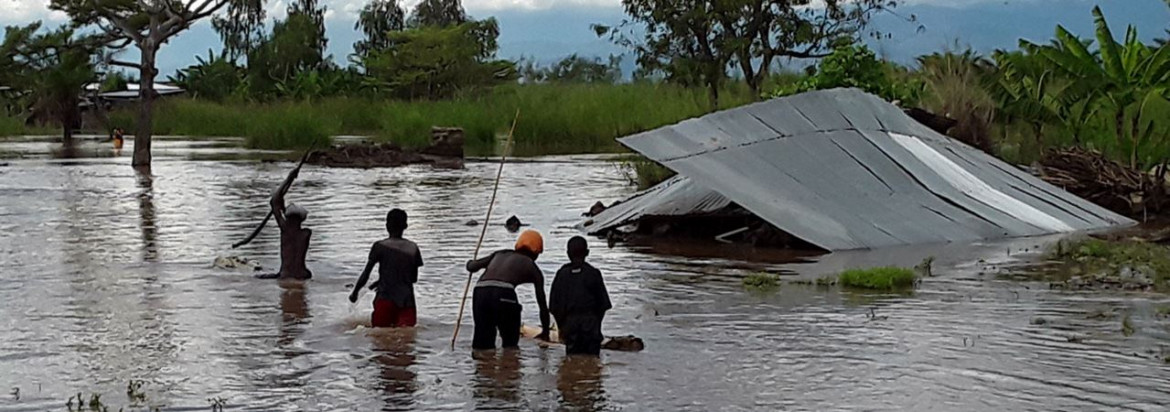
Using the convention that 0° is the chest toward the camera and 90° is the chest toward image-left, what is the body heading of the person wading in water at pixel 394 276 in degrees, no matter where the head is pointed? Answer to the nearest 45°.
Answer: approximately 180°

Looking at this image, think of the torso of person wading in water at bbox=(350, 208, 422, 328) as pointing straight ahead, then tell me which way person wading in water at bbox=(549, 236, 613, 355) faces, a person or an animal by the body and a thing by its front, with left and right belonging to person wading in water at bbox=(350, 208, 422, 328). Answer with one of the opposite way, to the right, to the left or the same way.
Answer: the same way

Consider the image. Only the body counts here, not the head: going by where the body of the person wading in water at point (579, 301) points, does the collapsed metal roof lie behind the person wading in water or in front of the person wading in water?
in front

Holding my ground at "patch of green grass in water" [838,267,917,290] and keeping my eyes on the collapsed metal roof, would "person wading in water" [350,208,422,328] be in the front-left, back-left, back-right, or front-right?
back-left

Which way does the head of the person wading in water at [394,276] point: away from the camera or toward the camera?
away from the camera

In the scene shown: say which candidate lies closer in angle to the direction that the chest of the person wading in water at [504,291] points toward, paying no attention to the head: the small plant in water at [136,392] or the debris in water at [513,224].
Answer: the debris in water

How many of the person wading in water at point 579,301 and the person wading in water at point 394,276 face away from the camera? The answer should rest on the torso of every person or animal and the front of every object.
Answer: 2

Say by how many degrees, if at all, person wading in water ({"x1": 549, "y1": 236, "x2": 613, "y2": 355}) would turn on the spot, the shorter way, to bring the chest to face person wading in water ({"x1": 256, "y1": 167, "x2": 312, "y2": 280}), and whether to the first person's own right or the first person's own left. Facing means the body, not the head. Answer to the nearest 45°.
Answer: approximately 45° to the first person's own left

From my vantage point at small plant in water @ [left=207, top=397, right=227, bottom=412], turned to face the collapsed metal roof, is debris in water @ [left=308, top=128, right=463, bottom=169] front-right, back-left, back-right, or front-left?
front-left

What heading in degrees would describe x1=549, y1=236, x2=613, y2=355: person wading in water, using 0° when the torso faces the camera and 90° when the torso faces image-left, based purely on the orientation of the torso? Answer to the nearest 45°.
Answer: approximately 180°

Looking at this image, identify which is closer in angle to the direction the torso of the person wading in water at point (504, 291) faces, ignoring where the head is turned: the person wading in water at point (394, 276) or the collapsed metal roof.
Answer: the collapsed metal roof

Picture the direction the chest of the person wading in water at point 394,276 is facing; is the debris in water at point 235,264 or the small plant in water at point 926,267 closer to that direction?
the debris in water

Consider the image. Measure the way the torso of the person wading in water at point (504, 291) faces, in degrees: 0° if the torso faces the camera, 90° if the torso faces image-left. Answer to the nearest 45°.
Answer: approximately 225°

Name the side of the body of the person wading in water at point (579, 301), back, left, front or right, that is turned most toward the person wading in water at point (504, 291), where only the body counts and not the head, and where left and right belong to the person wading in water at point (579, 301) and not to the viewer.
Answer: left
